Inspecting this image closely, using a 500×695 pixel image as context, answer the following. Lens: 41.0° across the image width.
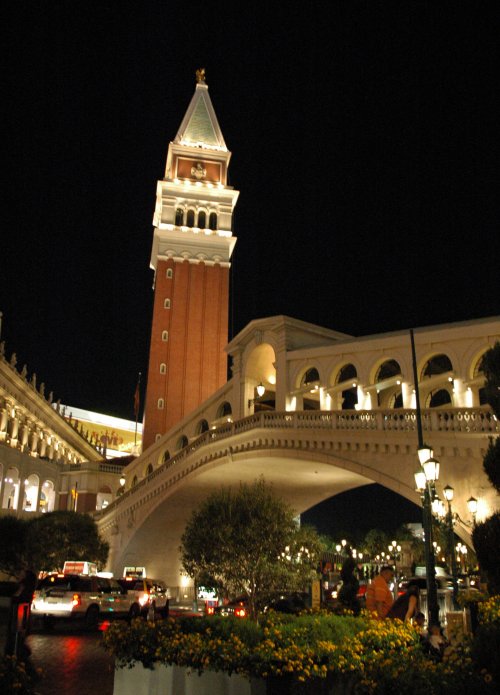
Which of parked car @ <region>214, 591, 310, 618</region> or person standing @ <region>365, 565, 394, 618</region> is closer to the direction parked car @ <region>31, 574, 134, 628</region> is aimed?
the parked car

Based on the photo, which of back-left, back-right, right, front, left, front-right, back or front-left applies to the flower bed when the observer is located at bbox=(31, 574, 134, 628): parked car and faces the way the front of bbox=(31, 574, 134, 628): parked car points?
back-right

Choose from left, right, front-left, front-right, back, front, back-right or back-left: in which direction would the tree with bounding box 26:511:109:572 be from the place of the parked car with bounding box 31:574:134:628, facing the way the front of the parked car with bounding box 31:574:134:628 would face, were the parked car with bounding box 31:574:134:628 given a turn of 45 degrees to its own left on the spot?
front

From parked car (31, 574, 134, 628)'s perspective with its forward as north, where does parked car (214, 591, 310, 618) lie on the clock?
parked car (214, 591, 310, 618) is roughly at 2 o'clock from parked car (31, 574, 134, 628).

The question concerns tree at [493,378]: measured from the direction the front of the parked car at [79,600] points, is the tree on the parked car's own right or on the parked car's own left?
on the parked car's own right

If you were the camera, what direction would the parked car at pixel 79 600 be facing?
facing away from the viewer and to the right of the viewer

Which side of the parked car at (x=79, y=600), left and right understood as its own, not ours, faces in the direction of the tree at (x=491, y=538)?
right

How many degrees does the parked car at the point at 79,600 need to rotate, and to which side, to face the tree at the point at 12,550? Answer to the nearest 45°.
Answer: approximately 45° to its left

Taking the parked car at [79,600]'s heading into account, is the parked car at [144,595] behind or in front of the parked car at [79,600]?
in front

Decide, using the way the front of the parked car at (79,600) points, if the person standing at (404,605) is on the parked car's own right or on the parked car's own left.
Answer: on the parked car's own right
